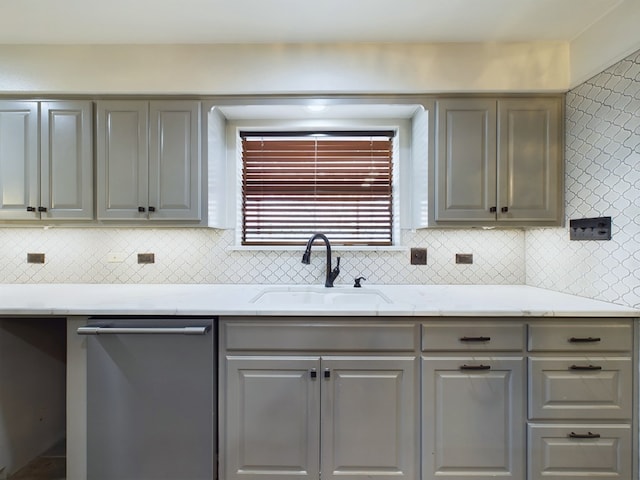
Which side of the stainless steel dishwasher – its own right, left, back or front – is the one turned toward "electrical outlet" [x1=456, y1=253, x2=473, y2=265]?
left

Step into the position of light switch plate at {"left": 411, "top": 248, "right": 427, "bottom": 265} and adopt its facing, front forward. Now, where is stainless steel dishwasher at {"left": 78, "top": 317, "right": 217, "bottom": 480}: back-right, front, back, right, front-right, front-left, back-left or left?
front-right

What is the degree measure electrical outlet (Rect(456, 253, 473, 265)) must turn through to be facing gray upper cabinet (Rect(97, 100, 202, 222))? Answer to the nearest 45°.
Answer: approximately 45° to its right

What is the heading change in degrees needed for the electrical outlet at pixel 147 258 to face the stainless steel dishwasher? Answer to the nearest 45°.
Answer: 0° — it already faces it

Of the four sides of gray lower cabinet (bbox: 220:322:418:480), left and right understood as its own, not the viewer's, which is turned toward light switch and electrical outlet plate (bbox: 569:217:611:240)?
left

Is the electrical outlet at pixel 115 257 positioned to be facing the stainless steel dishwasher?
yes
